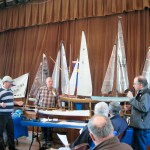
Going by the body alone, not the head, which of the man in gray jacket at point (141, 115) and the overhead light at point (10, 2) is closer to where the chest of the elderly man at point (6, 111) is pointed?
the man in gray jacket

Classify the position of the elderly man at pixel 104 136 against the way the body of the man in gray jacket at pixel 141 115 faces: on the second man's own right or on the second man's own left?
on the second man's own left

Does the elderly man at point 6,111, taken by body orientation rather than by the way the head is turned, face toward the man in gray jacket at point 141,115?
yes

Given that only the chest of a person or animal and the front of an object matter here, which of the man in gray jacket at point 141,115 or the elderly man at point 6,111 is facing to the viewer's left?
the man in gray jacket

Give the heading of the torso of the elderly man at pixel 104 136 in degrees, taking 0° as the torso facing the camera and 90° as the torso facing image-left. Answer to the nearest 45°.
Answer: approximately 135°

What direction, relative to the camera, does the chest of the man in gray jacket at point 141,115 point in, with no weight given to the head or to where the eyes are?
to the viewer's left

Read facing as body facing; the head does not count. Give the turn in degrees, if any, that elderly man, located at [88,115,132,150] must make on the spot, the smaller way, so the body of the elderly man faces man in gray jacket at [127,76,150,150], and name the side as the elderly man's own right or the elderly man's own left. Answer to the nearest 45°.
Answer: approximately 45° to the elderly man's own right

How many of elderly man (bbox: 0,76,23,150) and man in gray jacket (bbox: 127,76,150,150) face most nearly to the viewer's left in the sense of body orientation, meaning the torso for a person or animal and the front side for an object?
1

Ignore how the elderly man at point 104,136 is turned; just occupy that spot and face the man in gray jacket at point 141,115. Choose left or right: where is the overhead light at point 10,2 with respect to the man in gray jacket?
left

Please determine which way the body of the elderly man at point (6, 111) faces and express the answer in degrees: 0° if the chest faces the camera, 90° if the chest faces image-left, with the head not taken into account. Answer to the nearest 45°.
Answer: approximately 315°
